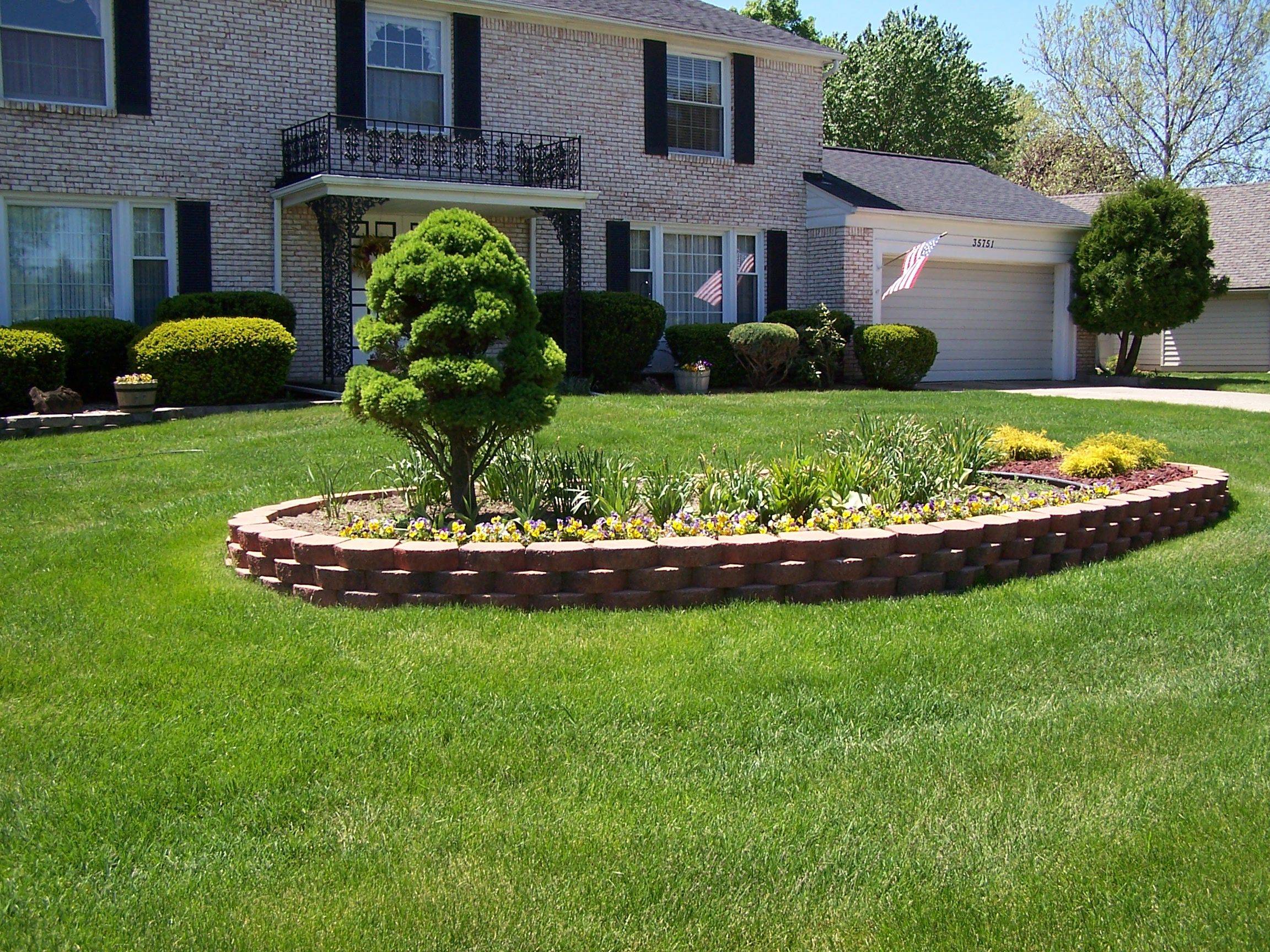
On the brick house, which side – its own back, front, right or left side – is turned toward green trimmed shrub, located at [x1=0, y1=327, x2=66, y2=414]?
right

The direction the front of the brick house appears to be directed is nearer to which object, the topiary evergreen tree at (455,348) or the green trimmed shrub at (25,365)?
the topiary evergreen tree

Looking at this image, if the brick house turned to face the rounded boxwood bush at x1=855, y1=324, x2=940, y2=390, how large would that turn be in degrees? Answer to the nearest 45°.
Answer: approximately 45° to its left

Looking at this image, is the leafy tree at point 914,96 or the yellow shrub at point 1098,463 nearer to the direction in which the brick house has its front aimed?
the yellow shrub

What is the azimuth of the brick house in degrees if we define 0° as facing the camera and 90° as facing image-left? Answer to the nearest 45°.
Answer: approximately 315°

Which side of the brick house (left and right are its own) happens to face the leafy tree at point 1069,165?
left

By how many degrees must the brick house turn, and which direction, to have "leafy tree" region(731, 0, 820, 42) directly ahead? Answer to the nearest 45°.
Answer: approximately 135° to its left
